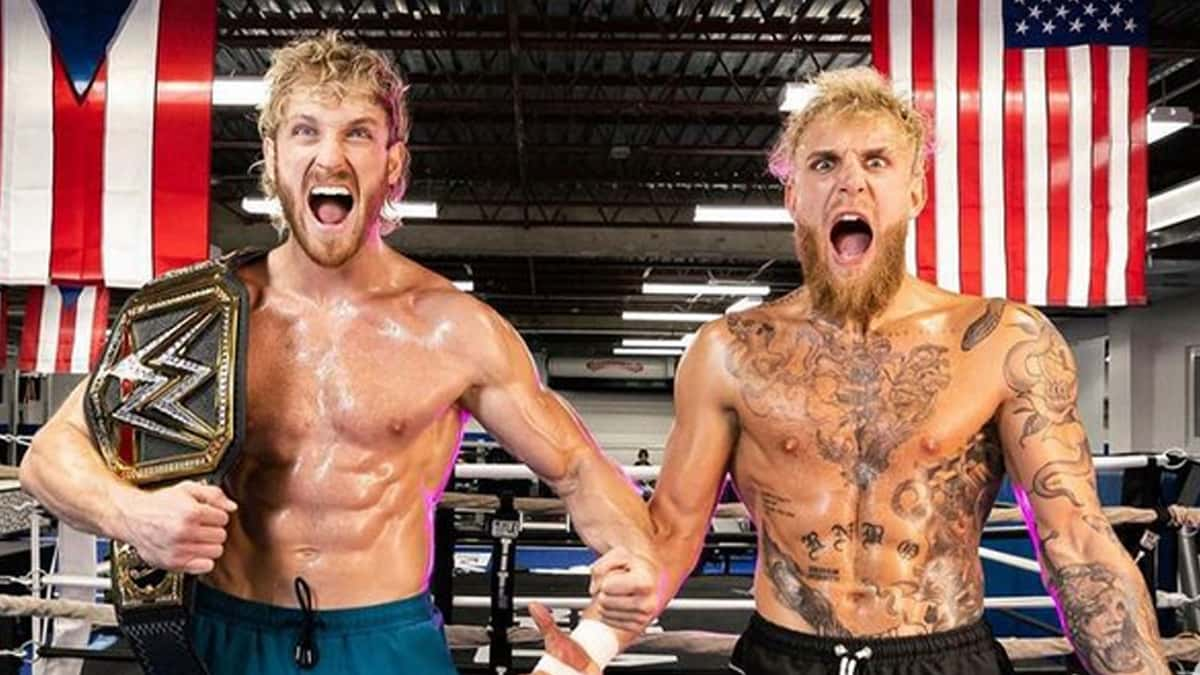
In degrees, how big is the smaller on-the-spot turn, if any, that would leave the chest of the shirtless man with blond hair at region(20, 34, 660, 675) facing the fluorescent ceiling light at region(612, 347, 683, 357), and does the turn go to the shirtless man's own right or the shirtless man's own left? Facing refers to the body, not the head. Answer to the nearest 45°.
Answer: approximately 180°

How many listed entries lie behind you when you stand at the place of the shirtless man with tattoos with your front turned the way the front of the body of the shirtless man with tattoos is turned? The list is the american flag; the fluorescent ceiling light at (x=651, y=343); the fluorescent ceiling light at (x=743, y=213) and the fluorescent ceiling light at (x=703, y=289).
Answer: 4

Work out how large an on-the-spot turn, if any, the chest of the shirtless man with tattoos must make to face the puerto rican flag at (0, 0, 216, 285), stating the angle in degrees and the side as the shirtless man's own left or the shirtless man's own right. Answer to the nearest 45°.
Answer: approximately 135° to the shirtless man's own right

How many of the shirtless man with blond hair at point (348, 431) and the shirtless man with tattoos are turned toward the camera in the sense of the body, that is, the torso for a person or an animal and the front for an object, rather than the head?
2

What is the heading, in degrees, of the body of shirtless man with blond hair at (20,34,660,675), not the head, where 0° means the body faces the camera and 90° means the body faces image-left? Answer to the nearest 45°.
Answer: approximately 0°

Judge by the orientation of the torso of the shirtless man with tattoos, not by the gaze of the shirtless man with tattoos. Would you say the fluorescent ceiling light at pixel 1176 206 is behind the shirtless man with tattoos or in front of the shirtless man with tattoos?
behind

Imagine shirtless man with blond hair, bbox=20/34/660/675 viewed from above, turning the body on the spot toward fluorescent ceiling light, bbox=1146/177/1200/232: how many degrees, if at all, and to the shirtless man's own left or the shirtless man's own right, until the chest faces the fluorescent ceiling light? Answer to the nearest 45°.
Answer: approximately 135° to the shirtless man's own left

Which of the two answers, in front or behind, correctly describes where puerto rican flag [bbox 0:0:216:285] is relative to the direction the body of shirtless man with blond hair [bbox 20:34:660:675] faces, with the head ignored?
behind

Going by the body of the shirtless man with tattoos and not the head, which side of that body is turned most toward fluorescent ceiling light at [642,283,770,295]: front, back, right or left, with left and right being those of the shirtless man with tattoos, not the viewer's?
back

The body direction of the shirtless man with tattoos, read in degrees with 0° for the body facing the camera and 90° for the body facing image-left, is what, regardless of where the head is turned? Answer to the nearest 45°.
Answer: approximately 0°

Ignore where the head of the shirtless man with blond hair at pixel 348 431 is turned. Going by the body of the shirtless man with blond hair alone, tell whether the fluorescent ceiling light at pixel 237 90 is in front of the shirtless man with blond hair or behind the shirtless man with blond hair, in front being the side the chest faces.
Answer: behind

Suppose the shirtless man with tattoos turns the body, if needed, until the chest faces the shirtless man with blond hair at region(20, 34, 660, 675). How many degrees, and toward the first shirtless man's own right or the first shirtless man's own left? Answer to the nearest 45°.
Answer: approximately 90° to the first shirtless man's own right
